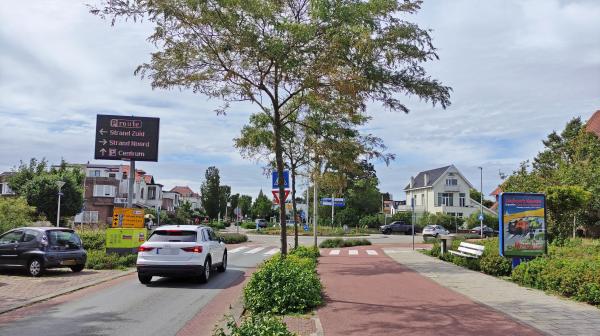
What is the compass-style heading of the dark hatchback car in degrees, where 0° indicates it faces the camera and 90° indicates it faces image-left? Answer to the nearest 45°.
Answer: approximately 135°

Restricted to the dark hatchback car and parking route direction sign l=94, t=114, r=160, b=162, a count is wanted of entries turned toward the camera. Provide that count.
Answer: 1

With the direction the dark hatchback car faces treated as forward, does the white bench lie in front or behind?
behind

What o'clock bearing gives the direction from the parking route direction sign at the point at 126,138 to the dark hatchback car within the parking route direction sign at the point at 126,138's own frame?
The dark hatchback car is roughly at 1 o'clock from the parking route direction sign.

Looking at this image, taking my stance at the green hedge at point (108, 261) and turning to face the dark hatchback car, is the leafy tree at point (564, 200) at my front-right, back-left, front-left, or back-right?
back-left

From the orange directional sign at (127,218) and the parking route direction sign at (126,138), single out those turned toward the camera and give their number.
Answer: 2
